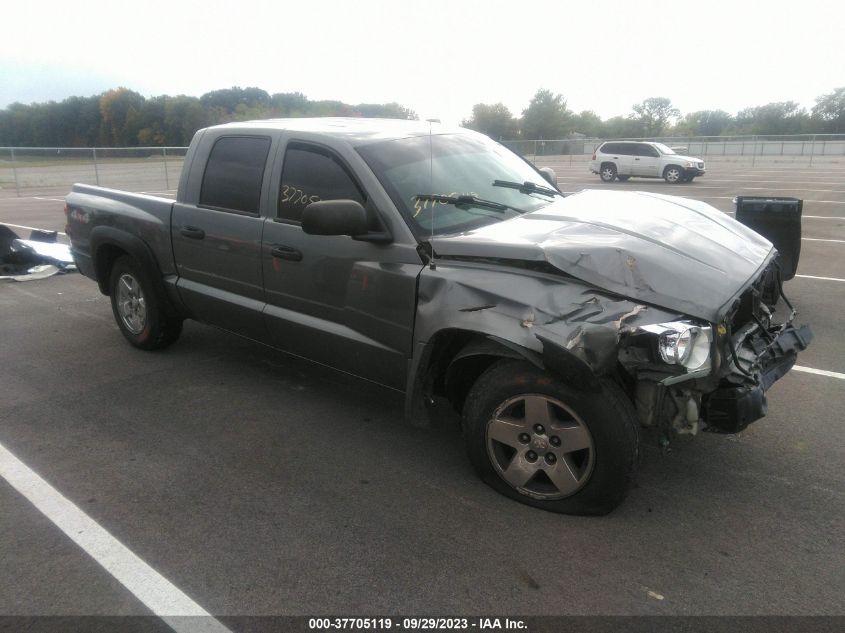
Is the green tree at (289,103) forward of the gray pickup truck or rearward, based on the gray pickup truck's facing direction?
rearward

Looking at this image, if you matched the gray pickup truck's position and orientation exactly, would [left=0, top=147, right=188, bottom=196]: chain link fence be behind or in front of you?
behind

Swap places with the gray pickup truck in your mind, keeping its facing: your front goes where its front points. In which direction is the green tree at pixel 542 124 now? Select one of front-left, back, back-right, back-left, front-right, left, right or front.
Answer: back-left

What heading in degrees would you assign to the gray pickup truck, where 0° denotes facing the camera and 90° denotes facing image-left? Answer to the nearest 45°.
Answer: approximately 315°

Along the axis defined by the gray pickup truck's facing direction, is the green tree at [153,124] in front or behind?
behind

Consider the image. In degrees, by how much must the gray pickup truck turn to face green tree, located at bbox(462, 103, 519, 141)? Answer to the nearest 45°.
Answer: approximately 135° to its left

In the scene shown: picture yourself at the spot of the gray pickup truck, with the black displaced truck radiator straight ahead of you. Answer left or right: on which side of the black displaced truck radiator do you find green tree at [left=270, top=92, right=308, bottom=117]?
left

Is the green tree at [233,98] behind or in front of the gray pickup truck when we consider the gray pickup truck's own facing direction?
behind
